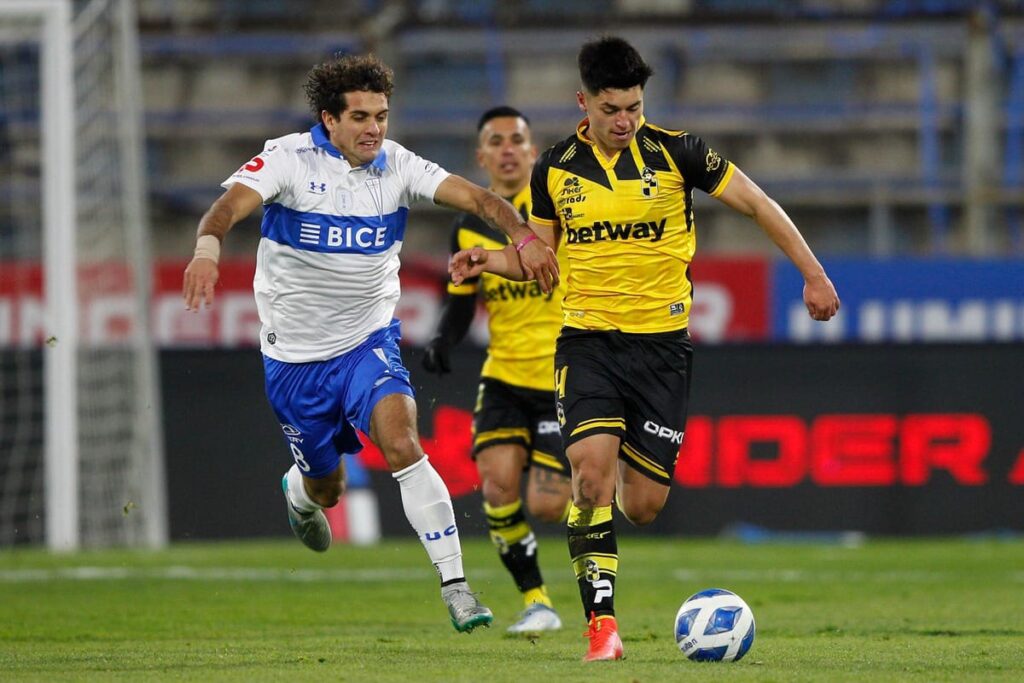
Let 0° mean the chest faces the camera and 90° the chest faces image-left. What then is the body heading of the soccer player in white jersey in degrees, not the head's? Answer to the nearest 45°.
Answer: approximately 315°

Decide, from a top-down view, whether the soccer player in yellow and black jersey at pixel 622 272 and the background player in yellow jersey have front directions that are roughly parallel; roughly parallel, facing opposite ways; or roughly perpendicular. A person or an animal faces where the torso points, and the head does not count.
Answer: roughly parallel

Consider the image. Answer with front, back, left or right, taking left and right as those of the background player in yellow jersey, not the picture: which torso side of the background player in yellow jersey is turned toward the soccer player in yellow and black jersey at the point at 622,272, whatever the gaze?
front

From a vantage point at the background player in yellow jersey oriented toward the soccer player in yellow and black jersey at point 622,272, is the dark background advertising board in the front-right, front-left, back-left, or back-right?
back-left

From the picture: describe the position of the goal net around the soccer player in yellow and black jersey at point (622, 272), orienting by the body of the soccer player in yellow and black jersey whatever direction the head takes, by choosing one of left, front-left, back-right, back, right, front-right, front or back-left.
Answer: back-right

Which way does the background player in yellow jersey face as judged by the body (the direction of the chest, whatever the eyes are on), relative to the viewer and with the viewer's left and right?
facing the viewer

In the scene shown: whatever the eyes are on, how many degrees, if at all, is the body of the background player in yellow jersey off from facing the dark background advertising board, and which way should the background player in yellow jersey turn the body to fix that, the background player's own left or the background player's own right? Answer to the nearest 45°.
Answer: approximately 135° to the background player's own left

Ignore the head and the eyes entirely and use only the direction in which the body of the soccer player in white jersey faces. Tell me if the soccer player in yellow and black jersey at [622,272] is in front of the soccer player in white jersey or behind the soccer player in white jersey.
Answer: in front

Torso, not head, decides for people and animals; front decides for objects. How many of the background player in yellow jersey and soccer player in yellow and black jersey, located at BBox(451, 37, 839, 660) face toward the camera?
2

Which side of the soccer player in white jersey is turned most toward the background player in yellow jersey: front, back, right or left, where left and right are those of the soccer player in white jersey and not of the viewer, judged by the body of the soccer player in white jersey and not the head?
left

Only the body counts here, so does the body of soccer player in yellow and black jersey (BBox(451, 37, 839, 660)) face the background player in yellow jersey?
no

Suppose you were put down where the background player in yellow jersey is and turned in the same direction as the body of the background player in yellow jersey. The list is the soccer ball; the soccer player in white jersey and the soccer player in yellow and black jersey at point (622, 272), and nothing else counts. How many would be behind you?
0

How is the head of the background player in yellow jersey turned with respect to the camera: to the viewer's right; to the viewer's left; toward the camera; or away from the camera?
toward the camera

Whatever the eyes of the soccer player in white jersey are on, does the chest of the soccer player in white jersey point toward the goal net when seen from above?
no

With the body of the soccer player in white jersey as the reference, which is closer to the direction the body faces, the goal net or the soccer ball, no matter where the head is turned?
the soccer ball

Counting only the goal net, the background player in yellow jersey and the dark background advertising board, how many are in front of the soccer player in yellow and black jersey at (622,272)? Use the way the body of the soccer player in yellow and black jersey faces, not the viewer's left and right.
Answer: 0

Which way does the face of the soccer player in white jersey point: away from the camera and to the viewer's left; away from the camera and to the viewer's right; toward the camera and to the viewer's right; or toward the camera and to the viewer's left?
toward the camera and to the viewer's right
